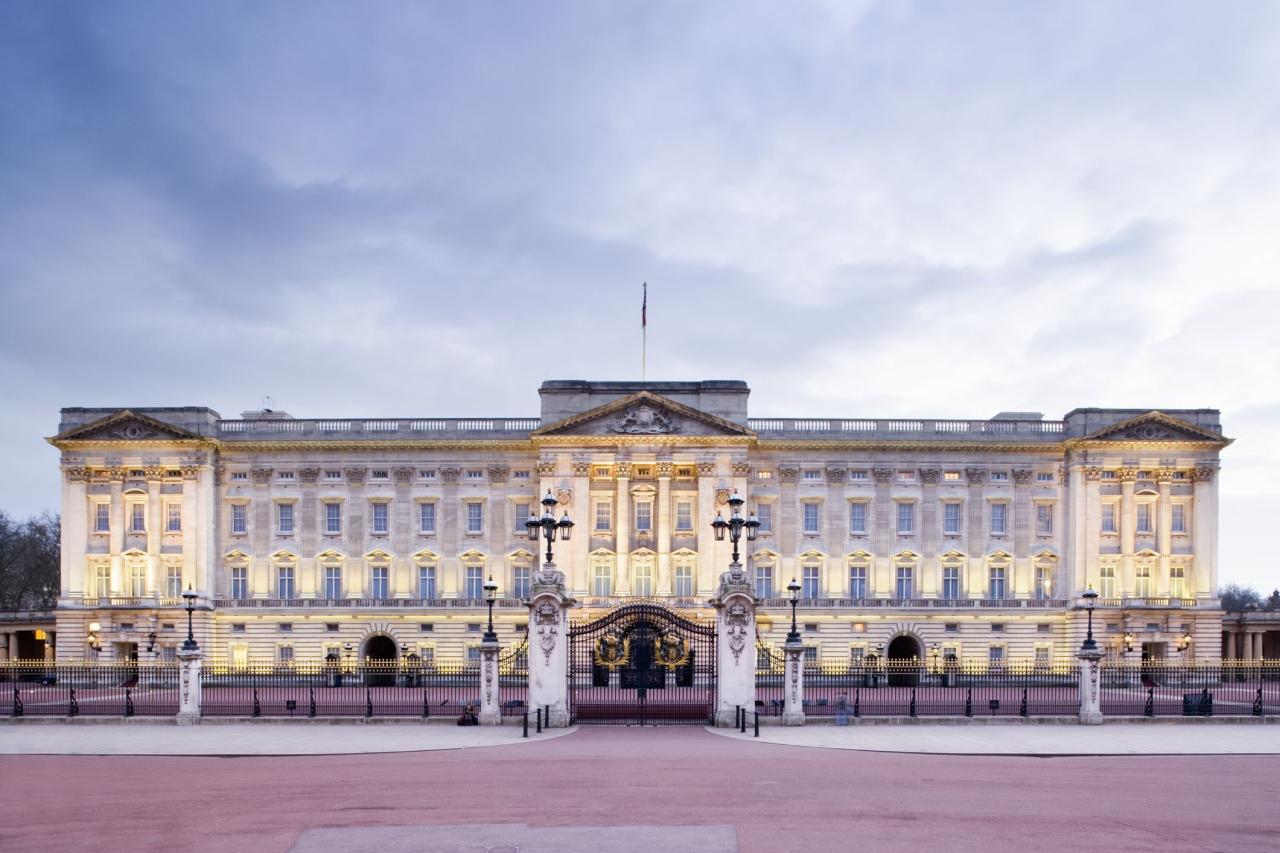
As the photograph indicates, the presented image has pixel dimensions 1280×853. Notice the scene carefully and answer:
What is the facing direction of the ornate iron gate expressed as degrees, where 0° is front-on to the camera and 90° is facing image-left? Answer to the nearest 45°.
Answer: approximately 0°

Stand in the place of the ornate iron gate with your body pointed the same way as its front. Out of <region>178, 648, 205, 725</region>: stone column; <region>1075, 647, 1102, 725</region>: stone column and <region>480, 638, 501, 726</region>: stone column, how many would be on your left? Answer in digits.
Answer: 1

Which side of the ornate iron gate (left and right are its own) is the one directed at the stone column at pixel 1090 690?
left

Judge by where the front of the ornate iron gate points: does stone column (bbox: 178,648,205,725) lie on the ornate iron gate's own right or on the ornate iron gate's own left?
on the ornate iron gate's own right
